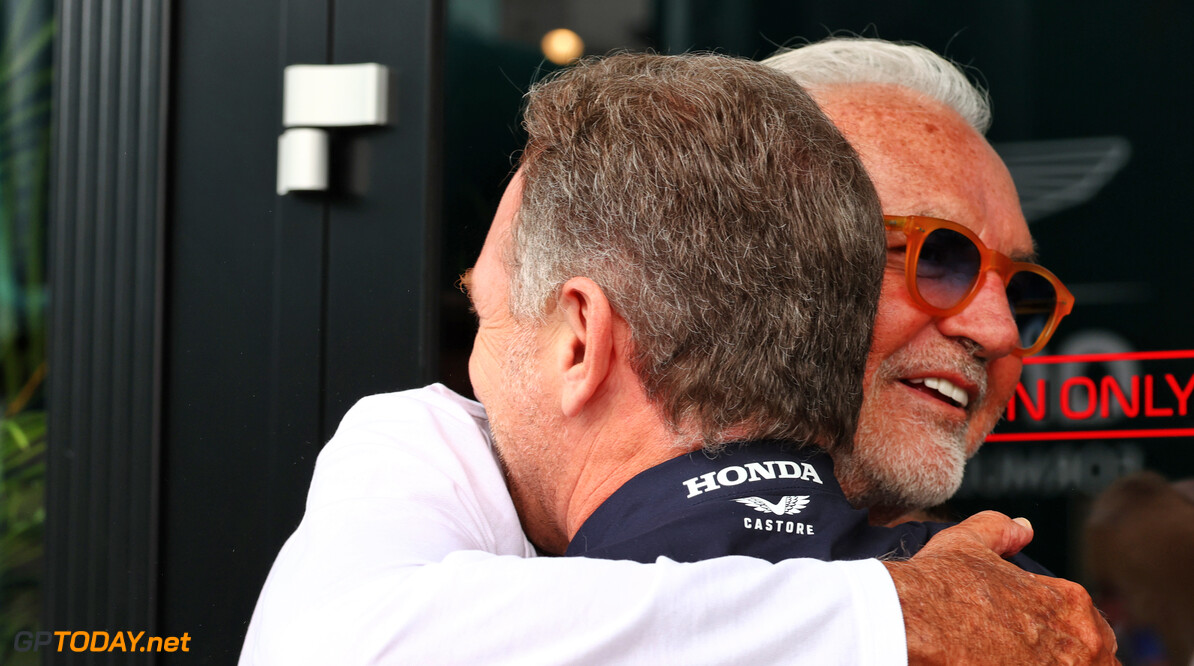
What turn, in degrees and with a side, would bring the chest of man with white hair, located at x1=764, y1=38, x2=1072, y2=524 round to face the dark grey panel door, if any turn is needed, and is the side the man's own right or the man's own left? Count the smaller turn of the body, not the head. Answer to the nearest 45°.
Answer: approximately 135° to the man's own right

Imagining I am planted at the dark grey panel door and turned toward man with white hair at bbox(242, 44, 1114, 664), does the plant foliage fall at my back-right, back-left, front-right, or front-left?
back-right
